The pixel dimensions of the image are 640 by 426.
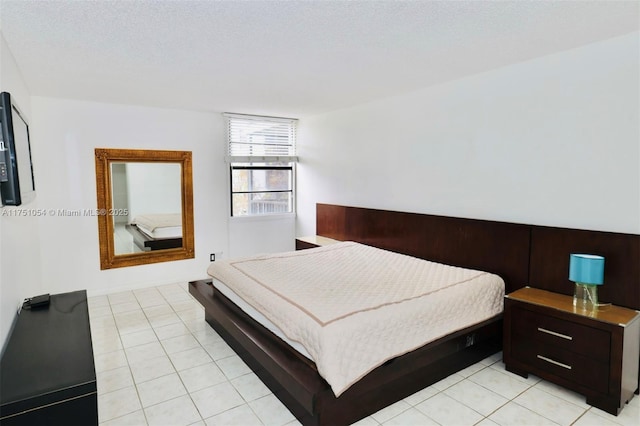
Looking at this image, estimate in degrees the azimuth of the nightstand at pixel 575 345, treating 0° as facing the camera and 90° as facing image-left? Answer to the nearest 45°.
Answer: approximately 45°

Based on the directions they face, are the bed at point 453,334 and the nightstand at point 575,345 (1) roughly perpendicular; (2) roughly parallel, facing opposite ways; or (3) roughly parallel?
roughly parallel

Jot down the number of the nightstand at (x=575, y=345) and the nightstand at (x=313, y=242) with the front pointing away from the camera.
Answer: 0

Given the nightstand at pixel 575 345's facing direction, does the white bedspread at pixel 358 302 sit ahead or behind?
ahead

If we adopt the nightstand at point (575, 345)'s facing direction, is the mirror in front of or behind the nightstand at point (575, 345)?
in front

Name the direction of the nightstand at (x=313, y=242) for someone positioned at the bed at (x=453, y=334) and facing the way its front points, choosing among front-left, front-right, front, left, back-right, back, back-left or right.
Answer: right

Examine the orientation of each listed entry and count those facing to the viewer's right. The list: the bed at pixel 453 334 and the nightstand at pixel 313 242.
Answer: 0

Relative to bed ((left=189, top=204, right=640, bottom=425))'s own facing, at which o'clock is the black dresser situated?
The black dresser is roughly at 12 o'clock from the bed.

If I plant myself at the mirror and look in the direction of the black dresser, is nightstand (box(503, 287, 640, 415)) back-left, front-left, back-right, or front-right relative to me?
front-left

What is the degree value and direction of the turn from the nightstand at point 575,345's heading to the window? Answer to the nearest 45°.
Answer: approximately 45° to its right

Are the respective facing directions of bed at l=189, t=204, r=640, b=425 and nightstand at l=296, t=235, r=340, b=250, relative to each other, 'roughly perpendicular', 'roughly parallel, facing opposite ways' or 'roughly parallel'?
roughly parallel

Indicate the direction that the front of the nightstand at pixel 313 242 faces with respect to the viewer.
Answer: facing the viewer and to the left of the viewer

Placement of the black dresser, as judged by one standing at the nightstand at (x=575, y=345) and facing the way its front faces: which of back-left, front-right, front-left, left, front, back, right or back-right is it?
front

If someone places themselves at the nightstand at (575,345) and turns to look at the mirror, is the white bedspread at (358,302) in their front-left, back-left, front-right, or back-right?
front-left

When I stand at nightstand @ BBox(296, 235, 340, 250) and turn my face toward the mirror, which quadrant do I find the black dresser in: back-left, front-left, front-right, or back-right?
front-left
